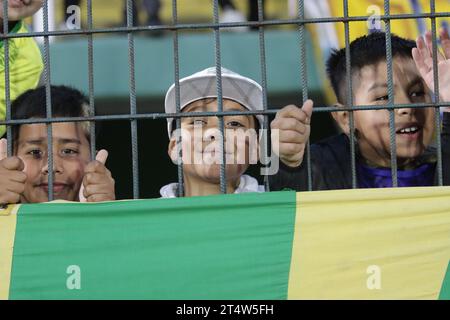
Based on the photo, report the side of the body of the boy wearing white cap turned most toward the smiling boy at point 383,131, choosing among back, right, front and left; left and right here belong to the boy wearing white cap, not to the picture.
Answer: left

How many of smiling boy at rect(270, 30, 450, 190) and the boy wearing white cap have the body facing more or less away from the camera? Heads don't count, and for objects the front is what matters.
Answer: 0

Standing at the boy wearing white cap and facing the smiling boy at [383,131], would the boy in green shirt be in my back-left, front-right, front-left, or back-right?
back-left

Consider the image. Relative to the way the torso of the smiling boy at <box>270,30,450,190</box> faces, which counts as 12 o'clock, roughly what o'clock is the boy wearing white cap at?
The boy wearing white cap is roughly at 4 o'clock from the smiling boy.

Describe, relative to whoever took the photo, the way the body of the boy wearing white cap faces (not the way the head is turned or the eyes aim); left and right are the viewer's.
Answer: facing the viewer

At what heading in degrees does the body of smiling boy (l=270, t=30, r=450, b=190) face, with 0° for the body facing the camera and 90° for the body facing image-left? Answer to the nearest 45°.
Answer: approximately 315°

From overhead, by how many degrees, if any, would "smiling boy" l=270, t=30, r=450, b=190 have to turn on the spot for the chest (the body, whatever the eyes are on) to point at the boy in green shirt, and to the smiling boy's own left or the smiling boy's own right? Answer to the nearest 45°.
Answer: approximately 135° to the smiling boy's own right
